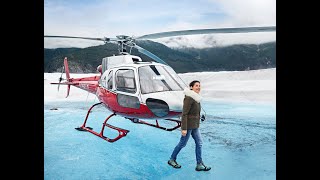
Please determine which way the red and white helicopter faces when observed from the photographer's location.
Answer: facing the viewer and to the right of the viewer

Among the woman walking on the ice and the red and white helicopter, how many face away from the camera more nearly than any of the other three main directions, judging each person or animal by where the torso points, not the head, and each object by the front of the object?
0
